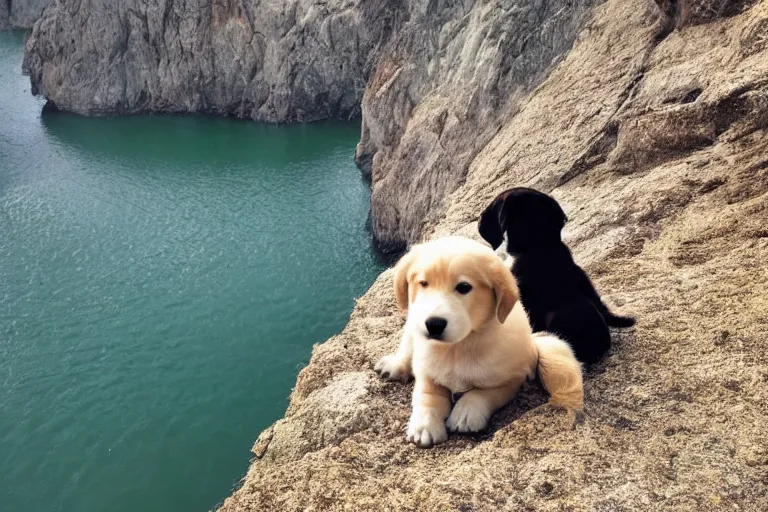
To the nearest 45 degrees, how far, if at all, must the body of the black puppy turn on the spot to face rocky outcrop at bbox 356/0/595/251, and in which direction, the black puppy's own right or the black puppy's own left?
approximately 45° to the black puppy's own right

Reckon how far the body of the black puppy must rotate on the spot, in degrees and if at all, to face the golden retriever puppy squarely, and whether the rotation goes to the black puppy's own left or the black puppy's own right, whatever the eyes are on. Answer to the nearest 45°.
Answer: approximately 135° to the black puppy's own left

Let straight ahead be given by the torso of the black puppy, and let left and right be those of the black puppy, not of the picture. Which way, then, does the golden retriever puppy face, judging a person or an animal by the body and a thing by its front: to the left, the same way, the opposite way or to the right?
to the left

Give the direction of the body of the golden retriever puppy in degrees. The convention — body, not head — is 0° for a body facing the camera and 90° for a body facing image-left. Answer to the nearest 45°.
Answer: approximately 45°

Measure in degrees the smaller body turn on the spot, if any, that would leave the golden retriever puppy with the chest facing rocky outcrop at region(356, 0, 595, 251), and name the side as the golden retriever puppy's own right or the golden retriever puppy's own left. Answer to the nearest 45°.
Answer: approximately 135° to the golden retriever puppy's own right

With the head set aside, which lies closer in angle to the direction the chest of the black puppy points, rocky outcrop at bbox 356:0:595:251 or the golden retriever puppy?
the rocky outcrop

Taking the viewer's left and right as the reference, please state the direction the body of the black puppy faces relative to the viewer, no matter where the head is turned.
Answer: facing away from the viewer and to the left of the viewer
